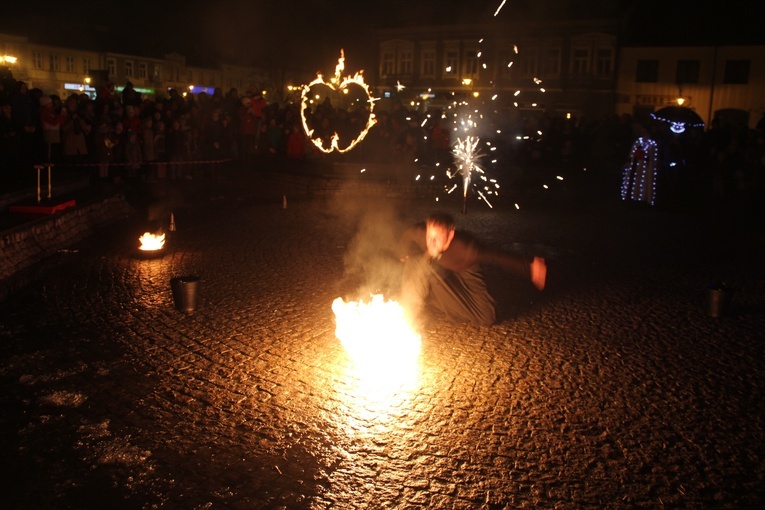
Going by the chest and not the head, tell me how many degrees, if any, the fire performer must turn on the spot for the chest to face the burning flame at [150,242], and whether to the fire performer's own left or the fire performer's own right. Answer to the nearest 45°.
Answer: approximately 90° to the fire performer's own right

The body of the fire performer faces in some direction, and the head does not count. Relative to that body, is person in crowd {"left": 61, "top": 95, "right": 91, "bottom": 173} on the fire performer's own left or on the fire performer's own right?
on the fire performer's own right

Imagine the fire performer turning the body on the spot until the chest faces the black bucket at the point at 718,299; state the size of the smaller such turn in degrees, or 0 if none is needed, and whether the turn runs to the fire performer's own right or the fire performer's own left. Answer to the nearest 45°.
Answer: approximately 135° to the fire performer's own left

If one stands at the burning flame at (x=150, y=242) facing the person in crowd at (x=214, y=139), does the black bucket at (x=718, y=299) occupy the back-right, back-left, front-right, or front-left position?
back-right

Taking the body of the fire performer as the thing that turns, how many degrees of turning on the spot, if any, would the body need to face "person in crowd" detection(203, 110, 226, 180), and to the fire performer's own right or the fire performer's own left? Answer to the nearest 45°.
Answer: approximately 90° to the fire performer's own right

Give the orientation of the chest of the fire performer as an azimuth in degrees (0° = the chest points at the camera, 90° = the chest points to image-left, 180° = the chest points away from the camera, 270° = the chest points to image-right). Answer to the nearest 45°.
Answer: approximately 45°

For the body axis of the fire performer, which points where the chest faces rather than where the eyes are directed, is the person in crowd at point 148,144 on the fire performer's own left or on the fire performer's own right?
on the fire performer's own right

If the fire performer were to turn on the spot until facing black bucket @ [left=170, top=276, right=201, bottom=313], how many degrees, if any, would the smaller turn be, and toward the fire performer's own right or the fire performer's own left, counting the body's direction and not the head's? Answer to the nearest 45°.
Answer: approximately 45° to the fire performer's own right

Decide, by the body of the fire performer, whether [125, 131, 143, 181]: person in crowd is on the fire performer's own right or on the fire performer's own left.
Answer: on the fire performer's own right
